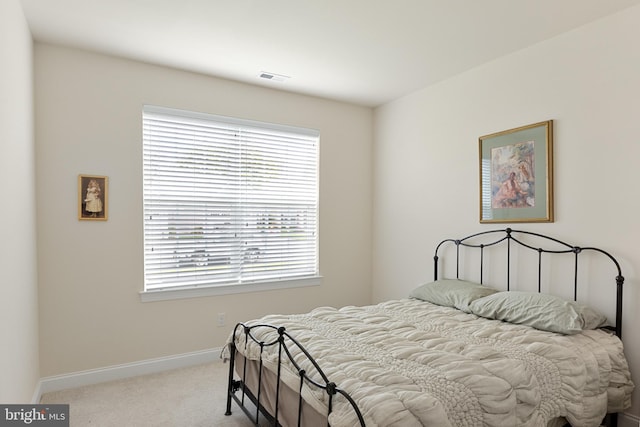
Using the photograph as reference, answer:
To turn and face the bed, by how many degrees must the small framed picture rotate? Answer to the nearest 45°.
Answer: approximately 45° to its left

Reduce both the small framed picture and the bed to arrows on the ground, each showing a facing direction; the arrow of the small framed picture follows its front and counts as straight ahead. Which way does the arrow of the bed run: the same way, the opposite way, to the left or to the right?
to the right

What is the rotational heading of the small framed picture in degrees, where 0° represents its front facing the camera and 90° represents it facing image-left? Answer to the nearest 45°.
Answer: approximately 0°

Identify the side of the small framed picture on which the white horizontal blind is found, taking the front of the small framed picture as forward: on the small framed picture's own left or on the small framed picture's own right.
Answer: on the small framed picture's own left

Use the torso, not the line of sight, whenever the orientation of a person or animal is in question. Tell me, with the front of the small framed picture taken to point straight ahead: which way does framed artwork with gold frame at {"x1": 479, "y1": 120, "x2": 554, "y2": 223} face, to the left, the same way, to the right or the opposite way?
to the right

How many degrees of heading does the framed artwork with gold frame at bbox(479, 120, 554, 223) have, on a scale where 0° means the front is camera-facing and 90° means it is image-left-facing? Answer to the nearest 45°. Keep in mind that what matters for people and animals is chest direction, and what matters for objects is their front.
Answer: approximately 45°

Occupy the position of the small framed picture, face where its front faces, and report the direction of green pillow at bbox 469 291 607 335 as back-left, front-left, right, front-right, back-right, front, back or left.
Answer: front-left
